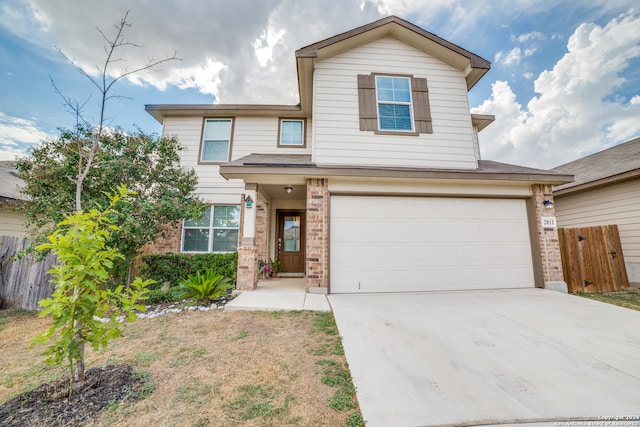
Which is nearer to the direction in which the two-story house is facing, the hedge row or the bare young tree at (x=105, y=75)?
the bare young tree

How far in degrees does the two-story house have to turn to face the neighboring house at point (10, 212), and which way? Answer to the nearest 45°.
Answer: approximately 90° to its right

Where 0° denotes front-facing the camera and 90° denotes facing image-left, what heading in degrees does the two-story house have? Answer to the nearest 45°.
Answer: approximately 0°

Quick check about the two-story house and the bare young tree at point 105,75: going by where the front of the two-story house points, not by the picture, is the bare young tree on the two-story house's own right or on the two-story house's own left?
on the two-story house's own right

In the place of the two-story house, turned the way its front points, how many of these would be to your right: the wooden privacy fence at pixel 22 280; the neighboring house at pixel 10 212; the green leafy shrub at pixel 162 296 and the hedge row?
4

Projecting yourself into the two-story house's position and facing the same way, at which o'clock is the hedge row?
The hedge row is roughly at 3 o'clock from the two-story house.

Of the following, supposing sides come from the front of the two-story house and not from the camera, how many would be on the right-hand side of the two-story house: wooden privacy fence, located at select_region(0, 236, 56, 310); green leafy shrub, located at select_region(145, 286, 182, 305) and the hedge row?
3

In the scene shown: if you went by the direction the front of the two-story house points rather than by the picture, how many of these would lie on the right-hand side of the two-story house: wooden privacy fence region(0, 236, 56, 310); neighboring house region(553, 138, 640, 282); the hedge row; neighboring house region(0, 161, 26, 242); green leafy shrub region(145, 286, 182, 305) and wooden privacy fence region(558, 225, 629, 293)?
4

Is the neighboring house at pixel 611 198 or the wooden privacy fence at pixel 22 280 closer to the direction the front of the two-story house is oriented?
the wooden privacy fence

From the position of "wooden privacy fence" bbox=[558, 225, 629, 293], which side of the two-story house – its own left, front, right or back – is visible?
left

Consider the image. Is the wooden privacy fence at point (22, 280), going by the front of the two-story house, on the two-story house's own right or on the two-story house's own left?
on the two-story house's own right

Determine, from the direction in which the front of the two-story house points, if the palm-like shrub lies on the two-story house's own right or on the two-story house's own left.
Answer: on the two-story house's own right

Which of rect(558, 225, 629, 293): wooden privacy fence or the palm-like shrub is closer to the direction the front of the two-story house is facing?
the palm-like shrub
